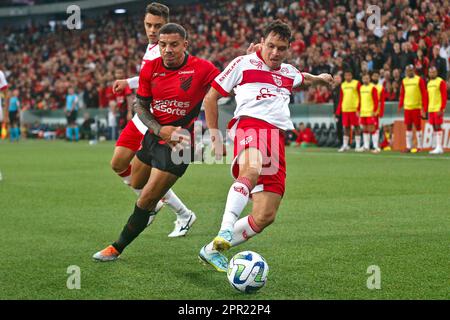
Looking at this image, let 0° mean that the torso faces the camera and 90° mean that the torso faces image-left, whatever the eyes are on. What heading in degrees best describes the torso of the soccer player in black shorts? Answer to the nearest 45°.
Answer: approximately 0°

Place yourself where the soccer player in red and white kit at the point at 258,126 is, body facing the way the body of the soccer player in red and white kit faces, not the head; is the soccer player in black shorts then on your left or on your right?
on your right

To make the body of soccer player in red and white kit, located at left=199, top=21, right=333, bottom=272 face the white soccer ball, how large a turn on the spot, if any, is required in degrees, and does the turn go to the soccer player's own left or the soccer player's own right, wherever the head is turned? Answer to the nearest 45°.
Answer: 0° — they already face it
